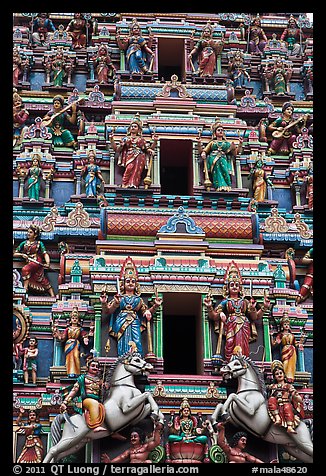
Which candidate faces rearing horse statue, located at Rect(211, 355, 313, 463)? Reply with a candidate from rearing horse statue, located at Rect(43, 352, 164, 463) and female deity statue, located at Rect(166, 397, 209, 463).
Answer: rearing horse statue, located at Rect(43, 352, 164, 463)

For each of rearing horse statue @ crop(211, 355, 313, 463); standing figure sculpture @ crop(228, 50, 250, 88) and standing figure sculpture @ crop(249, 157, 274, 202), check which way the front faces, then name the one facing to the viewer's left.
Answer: the rearing horse statue

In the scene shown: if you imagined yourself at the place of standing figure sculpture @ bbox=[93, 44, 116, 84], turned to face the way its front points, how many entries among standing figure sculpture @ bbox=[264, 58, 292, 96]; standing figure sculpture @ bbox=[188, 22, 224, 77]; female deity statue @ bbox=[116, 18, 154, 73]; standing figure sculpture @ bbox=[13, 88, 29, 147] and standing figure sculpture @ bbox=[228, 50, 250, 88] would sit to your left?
4

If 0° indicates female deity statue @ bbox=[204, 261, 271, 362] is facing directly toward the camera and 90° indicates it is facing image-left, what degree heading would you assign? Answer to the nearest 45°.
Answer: approximately 0°

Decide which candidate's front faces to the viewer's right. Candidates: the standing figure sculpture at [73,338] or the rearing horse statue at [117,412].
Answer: the rearing horse statue

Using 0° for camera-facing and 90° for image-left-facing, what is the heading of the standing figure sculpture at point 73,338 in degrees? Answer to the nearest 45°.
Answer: approximately 0°
